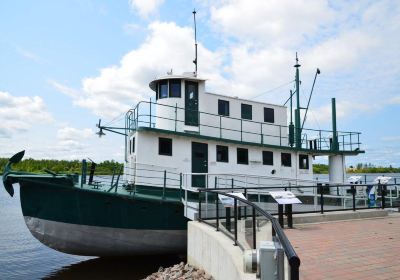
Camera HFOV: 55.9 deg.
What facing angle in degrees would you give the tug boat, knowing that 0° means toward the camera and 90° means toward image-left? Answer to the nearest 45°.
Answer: approximately 45°

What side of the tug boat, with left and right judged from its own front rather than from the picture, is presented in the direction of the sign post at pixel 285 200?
left
